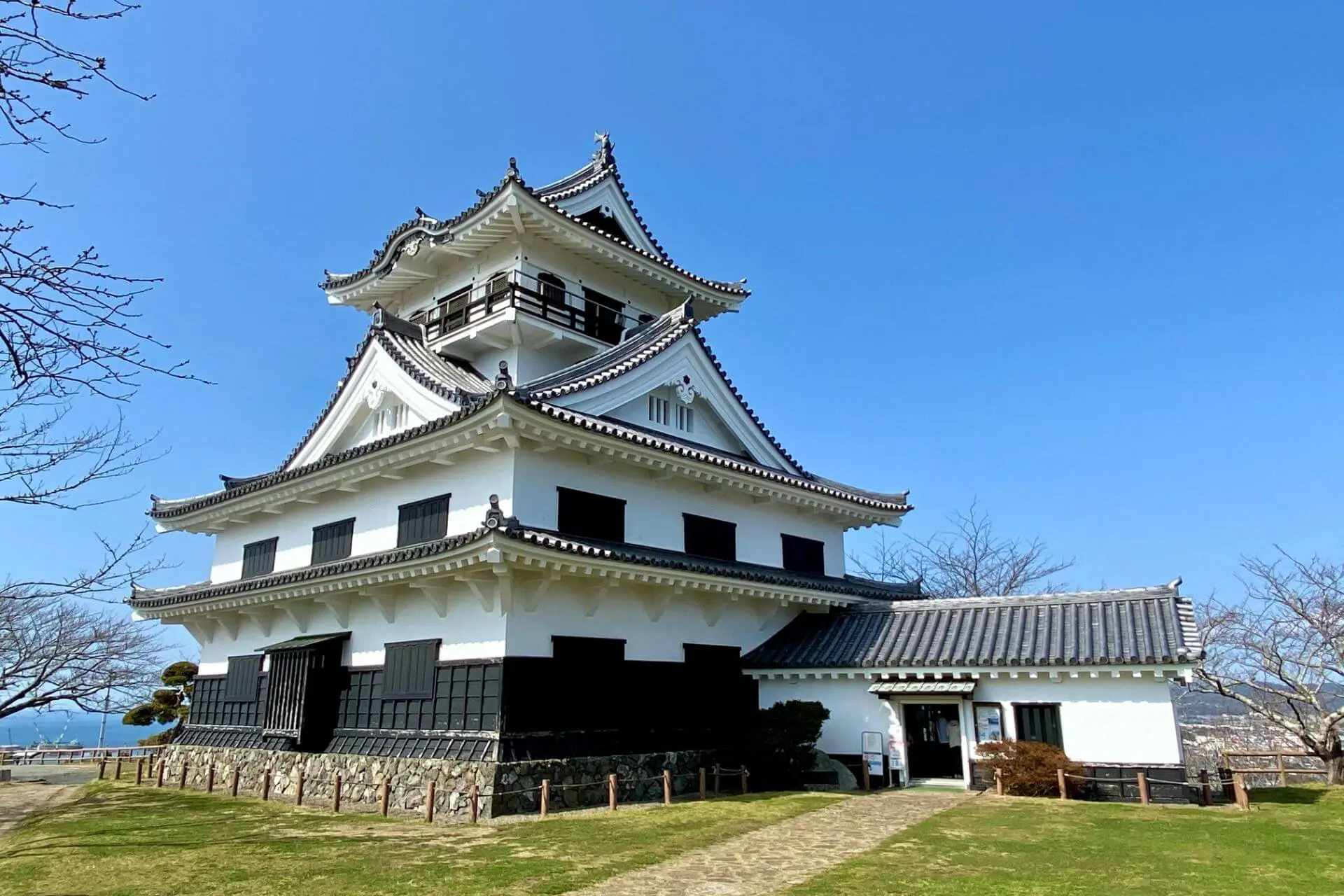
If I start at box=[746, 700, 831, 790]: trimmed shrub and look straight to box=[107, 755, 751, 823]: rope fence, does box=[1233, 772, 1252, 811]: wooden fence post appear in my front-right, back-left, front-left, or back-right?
back-left

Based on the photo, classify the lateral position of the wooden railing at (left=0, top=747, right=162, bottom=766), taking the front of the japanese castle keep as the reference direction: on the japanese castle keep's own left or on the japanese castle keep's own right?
on the japanese castle keep's own right
